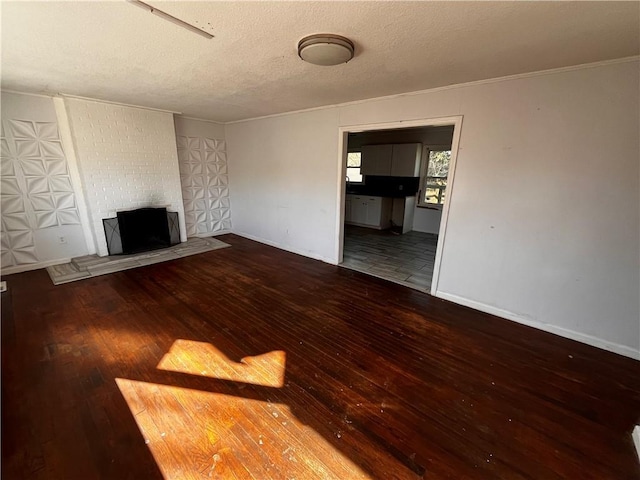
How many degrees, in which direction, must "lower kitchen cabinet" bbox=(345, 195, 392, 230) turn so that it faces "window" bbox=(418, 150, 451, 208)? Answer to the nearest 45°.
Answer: approximately 135° to its left

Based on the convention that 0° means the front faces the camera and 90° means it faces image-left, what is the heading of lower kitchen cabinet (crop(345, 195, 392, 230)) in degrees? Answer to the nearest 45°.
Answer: approximately 45°
